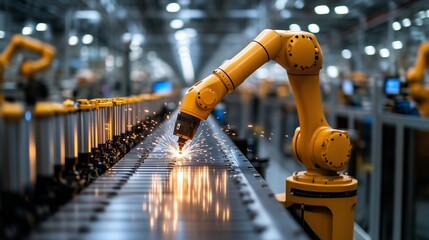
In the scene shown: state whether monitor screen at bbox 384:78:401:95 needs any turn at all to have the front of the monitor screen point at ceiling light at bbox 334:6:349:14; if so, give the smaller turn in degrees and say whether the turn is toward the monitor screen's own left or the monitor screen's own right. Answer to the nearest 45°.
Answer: approximately 180°

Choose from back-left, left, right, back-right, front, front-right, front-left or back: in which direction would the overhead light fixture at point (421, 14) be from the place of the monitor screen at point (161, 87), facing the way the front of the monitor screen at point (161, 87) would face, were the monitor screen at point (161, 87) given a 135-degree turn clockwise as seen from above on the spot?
back

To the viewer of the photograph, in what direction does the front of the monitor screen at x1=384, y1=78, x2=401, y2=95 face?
facing the viewer

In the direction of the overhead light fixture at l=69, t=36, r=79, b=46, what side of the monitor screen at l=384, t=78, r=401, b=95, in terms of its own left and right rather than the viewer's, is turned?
right

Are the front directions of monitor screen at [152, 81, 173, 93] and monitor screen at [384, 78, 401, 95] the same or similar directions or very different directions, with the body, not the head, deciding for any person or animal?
same or similar directions

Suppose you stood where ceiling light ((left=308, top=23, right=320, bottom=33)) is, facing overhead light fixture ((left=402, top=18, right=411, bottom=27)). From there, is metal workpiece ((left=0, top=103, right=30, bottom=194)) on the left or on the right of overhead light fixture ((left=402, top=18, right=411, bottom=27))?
right

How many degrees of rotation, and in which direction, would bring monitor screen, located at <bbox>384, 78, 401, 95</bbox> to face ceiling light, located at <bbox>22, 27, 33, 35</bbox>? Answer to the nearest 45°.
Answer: approximately 90° to its right

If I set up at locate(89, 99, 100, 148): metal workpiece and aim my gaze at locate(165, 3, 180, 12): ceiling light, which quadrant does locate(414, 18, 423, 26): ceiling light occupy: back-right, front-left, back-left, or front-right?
front-right

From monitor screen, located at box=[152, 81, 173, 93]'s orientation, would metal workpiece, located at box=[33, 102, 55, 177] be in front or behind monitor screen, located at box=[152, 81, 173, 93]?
in front

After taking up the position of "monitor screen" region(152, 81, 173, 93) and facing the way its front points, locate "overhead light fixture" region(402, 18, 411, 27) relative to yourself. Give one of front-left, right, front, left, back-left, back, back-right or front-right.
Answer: front-left

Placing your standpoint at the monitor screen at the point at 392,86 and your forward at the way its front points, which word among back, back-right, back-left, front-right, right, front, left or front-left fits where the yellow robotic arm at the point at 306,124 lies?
front

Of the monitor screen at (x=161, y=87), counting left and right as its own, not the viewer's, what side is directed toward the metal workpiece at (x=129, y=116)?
front

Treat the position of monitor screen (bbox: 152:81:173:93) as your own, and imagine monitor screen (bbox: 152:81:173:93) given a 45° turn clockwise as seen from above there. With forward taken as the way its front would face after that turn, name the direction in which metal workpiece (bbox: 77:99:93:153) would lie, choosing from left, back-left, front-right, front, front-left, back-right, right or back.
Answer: front-left

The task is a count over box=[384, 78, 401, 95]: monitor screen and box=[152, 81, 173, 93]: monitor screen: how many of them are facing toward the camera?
2
